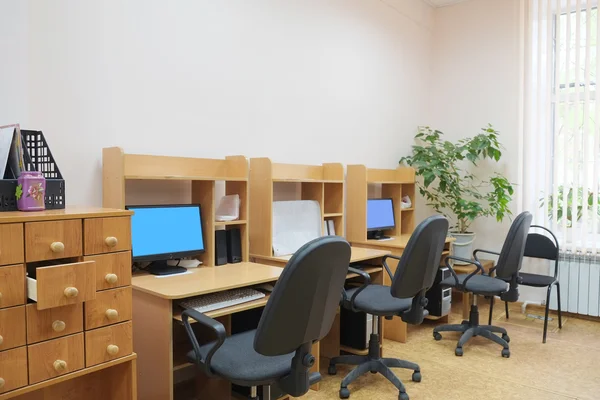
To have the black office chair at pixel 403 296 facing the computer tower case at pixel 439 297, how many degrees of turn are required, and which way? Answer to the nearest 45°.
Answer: approximately 45° to its right

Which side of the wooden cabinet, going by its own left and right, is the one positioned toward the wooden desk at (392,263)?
left

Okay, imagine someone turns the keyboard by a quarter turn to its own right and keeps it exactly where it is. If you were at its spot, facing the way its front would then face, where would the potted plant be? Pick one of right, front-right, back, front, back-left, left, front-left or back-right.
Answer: back

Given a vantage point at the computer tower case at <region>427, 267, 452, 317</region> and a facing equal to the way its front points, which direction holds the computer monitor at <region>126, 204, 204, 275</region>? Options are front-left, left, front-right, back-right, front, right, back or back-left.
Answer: right

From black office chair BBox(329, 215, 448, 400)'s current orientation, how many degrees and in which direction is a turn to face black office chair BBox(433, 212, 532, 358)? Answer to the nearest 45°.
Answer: approximately 90° to its right

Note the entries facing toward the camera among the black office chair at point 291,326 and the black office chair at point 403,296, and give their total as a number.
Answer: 0

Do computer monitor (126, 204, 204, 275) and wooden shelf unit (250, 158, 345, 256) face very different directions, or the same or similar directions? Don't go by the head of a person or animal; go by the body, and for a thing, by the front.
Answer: same or similar directions

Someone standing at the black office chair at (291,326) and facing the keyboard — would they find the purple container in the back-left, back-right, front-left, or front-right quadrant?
front-left

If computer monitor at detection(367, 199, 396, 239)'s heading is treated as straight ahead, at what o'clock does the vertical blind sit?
The vertical blind is roughly at 10 o'clock from the computer monitor.

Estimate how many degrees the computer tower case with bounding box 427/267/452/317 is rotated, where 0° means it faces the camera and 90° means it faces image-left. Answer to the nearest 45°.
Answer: approximately 315°

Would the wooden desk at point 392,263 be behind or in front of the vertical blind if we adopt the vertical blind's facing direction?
in front

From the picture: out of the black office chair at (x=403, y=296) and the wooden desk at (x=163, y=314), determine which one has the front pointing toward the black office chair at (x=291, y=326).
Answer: the wooden desk

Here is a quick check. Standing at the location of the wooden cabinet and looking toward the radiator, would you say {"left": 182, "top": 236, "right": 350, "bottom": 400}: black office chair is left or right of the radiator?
right

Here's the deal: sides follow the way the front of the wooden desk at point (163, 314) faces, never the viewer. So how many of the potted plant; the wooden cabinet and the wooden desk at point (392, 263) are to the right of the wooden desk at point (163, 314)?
1

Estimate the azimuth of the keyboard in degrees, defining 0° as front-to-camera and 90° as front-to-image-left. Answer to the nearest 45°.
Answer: approximately 315°

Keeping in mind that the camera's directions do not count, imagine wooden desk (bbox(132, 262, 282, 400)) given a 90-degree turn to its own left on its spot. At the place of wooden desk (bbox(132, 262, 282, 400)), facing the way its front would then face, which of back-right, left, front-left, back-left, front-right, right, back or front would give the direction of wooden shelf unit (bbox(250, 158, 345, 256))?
front

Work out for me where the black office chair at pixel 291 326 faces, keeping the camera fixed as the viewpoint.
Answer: facing away from the viewer and to the left of the viewer

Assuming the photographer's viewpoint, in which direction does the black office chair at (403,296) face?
facing away from the viewer and to the left of the viewer

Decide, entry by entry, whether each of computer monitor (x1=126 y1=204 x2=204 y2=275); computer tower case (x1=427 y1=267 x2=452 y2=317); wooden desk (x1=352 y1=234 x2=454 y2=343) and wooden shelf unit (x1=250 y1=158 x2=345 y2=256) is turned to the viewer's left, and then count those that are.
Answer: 0
